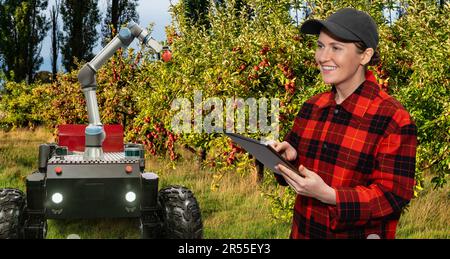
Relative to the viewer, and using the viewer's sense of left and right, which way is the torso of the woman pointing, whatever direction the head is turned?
facing the viewer and to the left of the viewer

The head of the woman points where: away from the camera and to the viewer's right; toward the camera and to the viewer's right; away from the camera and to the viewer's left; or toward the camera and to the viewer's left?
toward the camera and to the viewer's left
